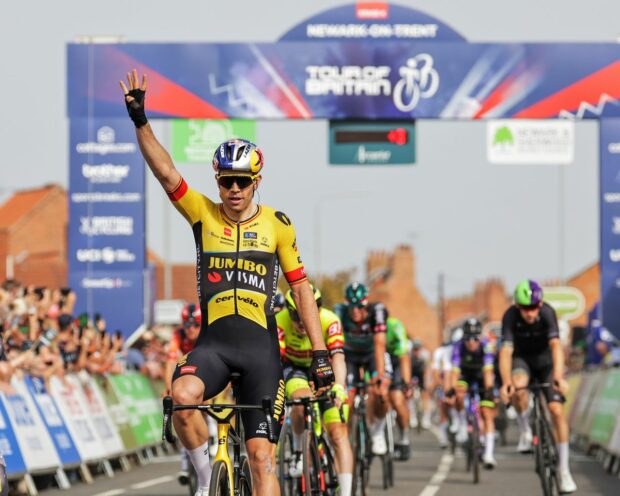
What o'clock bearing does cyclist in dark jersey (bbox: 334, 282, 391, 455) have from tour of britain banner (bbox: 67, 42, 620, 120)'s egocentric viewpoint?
The cyclist in dark jersey is roughly at 12 o'clock from the tour of britain banner.

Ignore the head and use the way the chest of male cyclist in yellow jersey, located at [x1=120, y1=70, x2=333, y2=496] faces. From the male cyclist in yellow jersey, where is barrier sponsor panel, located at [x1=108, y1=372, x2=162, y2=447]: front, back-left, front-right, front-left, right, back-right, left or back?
back
